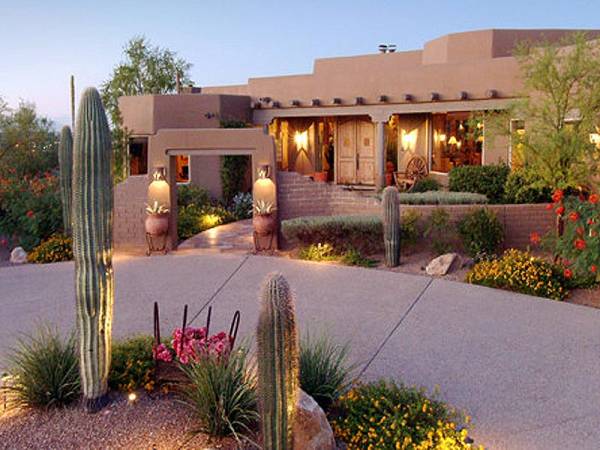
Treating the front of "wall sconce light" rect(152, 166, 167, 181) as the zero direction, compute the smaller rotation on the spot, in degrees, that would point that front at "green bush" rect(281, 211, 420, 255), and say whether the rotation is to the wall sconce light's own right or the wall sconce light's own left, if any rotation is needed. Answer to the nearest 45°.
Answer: approximately 45° to the wall sconce light's own left

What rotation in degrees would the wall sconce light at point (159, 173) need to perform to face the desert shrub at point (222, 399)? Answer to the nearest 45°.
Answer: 0° — it already faces it

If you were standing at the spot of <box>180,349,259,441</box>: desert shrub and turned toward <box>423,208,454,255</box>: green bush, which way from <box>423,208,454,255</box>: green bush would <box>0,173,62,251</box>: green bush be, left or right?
left

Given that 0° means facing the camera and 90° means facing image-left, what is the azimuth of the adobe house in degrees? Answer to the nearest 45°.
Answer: approximately 0°

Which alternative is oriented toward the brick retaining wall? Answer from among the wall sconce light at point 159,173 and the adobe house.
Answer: the adobe house

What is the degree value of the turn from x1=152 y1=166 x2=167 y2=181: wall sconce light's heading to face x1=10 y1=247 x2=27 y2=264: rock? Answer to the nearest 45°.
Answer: approximately 90° to its right

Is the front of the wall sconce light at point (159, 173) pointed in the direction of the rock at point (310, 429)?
yes

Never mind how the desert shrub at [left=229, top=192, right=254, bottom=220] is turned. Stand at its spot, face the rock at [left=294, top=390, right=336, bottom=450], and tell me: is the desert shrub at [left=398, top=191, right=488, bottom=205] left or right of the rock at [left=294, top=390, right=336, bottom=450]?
left

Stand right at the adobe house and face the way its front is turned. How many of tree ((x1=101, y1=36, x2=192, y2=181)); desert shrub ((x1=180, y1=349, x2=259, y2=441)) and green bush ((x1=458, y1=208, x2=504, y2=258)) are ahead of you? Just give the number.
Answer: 2

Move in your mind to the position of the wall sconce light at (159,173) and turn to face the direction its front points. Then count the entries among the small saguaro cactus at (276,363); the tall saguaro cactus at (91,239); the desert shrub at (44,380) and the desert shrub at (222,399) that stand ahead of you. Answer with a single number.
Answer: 4

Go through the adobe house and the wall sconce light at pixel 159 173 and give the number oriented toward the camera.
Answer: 2
